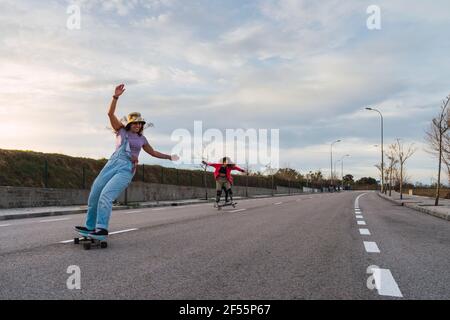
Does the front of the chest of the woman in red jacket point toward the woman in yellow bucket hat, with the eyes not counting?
yes

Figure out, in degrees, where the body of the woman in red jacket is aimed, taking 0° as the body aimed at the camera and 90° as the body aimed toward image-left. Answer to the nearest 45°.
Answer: approximately 0°

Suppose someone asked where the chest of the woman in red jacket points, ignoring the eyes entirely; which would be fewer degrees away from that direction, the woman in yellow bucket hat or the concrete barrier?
the woman in yellow bucket hat

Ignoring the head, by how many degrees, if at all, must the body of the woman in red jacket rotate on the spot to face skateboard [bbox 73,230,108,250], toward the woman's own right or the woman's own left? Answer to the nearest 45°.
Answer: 0° — they already face it

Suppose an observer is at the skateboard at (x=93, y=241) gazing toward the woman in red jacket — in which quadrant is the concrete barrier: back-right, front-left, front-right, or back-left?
front-left

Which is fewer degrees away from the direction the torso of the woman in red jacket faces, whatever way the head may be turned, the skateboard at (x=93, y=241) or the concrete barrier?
the skateboard
